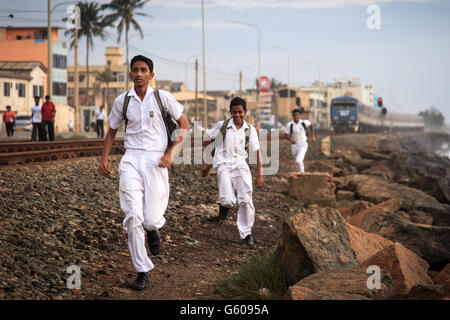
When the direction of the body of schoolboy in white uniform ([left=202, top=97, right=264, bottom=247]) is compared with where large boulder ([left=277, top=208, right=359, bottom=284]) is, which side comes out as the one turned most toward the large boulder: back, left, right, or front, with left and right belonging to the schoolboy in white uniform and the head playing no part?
front

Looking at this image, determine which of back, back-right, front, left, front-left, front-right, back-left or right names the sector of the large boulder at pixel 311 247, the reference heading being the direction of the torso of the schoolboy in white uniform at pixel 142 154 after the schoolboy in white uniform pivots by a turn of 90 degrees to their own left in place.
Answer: front

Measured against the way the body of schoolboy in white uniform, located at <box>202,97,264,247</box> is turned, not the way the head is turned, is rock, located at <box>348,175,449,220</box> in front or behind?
behind

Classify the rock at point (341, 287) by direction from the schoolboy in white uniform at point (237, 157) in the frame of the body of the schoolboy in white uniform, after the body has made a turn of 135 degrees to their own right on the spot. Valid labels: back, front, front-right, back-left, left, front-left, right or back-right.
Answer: back-left

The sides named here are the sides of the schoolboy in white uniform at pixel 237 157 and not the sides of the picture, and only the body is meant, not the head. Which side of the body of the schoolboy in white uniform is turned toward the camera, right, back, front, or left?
front

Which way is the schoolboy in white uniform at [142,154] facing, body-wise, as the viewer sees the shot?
toward the camera

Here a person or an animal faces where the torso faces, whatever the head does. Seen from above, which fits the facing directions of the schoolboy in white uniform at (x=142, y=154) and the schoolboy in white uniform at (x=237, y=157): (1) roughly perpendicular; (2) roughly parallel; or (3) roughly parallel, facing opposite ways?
roughly parallel

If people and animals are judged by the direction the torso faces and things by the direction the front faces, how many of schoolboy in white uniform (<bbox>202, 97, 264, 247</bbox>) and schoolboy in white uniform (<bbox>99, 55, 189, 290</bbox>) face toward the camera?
2

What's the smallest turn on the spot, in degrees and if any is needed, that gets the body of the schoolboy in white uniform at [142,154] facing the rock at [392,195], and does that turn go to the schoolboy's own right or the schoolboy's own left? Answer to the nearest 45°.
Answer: approximately 135° to the schoolboy's own left

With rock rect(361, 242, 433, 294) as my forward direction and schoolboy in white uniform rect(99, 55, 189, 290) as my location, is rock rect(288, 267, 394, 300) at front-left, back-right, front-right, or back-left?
front-right

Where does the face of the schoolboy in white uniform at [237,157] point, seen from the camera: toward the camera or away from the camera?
toward the camera
